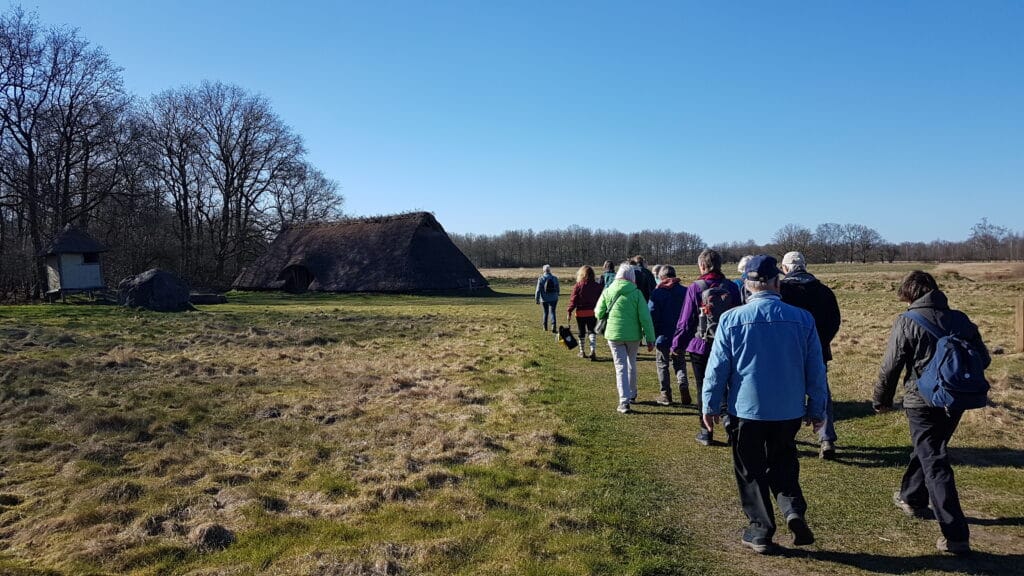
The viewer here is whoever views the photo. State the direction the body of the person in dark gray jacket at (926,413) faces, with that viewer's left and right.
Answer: facing away from the viewer and to the left of the viewer

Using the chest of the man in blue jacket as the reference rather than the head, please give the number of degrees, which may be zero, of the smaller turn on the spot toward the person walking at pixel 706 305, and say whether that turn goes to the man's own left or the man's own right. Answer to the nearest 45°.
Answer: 0° — they already face them

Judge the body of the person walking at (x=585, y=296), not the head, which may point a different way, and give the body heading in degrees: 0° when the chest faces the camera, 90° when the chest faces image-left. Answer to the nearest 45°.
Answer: approximately 180°

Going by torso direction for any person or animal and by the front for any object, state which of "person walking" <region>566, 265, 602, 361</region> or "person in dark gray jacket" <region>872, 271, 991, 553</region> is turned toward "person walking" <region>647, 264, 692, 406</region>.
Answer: the person in dark gray jacket

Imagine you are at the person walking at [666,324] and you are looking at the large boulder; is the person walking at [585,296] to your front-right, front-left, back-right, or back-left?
front-right

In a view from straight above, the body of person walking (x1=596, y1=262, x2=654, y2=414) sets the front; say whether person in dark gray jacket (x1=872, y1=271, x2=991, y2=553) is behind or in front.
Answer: behind

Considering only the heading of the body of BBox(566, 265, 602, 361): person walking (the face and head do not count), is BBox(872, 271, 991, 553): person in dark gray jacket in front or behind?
behind

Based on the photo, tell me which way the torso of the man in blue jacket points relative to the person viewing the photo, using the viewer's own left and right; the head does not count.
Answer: facing away from the viewer

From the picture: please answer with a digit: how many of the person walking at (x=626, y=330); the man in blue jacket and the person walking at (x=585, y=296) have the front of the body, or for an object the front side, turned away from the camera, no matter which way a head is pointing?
3

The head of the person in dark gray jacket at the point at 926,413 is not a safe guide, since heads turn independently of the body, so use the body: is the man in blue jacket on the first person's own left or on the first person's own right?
on the first person's own left

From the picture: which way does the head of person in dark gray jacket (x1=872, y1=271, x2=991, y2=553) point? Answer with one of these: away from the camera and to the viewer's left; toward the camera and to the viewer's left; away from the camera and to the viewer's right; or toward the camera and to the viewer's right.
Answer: away from the camera and to the viewer's left

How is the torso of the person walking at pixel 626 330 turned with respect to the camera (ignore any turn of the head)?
away from the camera

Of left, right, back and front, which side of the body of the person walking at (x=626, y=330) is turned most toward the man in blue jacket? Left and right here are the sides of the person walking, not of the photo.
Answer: back

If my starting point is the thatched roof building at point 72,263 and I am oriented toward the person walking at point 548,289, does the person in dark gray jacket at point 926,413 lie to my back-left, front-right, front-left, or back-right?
front-right

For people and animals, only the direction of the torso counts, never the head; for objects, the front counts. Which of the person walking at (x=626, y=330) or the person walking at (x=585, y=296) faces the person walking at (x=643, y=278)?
the person walking at (x=626, y=330)
